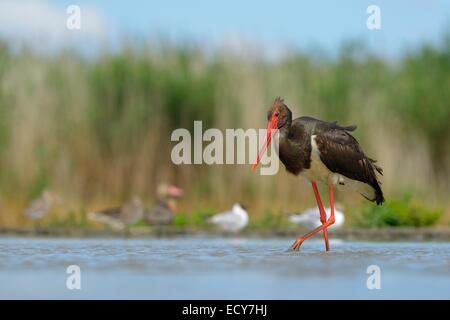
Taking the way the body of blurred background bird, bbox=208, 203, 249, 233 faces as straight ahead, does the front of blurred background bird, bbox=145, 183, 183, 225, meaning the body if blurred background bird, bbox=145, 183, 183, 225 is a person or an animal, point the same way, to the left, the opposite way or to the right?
the same way

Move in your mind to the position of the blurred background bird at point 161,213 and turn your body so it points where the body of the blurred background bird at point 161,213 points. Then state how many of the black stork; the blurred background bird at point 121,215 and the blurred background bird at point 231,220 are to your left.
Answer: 0

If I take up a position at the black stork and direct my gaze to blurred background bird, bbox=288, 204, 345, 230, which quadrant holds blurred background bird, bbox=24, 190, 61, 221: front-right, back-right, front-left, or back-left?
front-left

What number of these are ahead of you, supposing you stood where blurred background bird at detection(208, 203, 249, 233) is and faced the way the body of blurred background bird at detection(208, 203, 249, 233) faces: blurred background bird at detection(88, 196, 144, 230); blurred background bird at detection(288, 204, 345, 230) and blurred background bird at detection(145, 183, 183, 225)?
1

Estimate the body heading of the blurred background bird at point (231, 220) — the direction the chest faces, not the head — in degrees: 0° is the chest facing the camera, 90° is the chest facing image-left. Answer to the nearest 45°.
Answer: approximately 270°

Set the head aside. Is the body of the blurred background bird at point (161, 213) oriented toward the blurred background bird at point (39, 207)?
no

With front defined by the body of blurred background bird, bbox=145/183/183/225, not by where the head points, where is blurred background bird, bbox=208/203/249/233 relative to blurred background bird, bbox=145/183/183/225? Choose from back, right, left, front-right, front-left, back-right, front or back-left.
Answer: front-right

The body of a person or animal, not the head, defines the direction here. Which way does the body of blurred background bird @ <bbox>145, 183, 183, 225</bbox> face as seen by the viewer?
to the viewer's right
